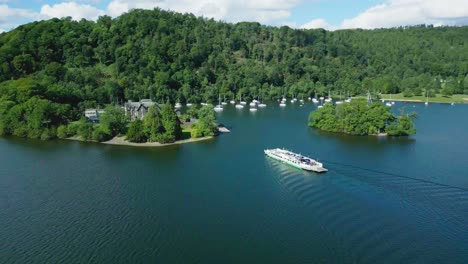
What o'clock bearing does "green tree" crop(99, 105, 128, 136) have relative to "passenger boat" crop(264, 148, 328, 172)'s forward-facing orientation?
The green tree is roughly at 11 o'clock from the passenger boat.

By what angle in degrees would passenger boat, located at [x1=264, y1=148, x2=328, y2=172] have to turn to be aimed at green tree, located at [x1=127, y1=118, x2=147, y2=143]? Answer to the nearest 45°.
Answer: approximately 45° to its left

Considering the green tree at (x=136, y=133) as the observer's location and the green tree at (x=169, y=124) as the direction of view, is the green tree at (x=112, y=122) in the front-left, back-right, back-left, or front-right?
back-left

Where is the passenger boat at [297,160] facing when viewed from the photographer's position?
facing away from the viewer and to the left of the viewer
